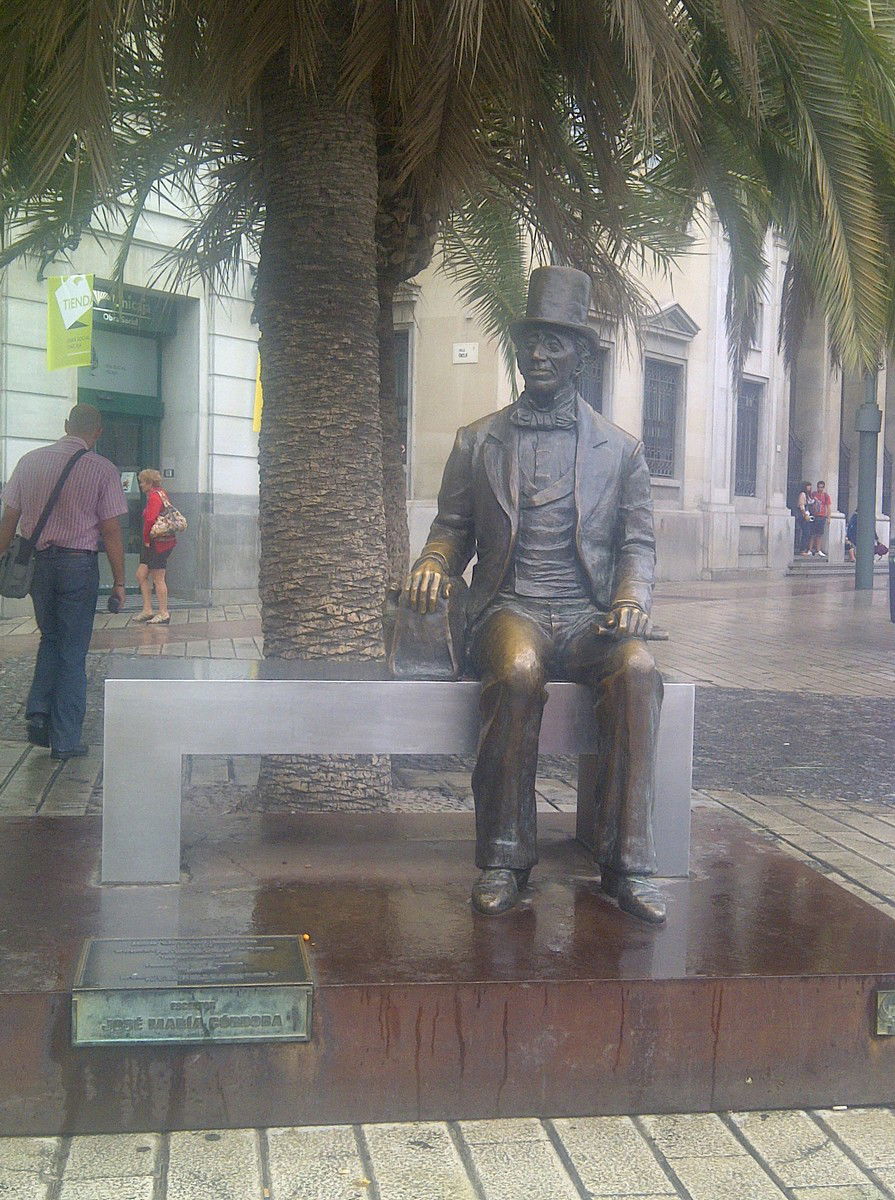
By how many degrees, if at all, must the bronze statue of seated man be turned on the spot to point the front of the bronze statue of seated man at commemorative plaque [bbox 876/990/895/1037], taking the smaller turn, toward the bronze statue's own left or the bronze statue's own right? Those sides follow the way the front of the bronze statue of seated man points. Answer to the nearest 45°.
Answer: approximately 45° to the bronze statue's own left

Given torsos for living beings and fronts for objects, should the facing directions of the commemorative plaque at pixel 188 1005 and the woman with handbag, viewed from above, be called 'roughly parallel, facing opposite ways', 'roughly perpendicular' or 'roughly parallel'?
roughly perpendicular

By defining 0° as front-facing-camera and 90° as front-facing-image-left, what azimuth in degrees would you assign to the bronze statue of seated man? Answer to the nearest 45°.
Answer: approximately 0°

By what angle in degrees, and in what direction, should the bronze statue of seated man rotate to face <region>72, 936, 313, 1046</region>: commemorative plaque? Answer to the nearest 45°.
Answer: approximately 45° to its right

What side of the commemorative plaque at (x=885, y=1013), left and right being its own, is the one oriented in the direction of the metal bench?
right

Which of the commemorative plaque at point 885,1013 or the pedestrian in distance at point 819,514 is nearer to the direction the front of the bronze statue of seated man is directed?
the commemorative plaque

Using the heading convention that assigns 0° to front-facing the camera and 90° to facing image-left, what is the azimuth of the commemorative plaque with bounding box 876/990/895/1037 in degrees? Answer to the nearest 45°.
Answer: approximately 0°

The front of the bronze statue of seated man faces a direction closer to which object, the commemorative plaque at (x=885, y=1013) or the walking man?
the commemorative plaque

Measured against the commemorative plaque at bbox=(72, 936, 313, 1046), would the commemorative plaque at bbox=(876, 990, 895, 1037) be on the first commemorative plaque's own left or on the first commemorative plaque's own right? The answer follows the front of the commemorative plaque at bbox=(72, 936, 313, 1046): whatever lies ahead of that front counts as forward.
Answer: on the first commemorative plaque's own left

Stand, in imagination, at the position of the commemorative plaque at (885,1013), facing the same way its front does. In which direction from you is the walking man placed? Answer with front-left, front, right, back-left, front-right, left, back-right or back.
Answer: back-right
